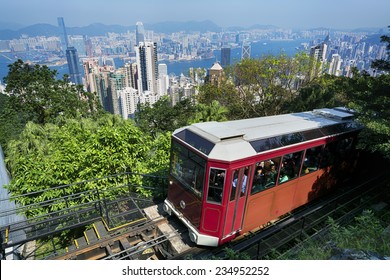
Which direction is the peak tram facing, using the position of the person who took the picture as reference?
facing the viewer and to the left of the viewer

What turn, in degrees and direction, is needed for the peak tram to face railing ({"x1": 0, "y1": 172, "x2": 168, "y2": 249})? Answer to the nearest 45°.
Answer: approximately 45° to its right

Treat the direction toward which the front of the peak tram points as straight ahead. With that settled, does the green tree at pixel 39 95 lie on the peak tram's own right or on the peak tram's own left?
on the peak tram's own right

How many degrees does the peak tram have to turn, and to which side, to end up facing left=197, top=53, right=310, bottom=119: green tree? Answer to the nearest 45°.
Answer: approximately 135° to its right
